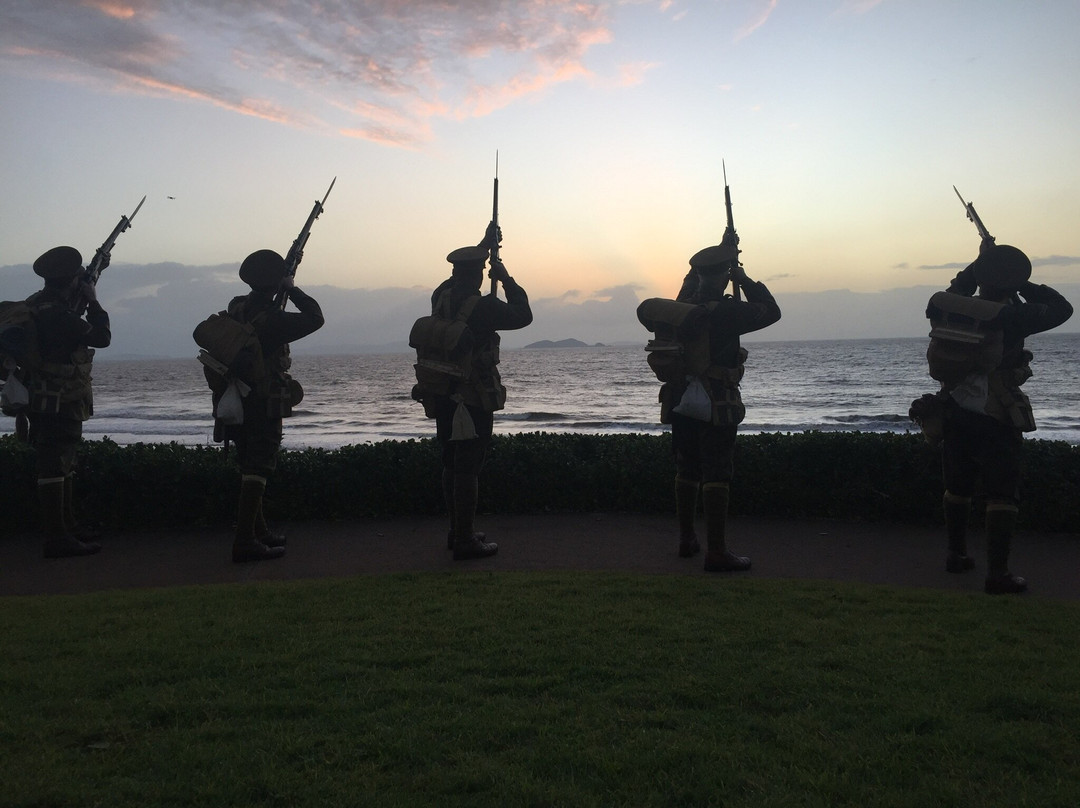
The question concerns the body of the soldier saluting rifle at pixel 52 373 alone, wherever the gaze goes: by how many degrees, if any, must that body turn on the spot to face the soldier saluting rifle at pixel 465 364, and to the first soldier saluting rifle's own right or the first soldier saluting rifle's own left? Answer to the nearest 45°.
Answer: approximately 45° to the first soldier saluting rifle's own right

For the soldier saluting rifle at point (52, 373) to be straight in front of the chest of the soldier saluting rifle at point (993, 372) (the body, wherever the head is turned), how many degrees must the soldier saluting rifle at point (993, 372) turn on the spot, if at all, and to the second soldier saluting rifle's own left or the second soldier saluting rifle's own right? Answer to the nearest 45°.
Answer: approximately 135° to the second soldier saluting rifle's own left

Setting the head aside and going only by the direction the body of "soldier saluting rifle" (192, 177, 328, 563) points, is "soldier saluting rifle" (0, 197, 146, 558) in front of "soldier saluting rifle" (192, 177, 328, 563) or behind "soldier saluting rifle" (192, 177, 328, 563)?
behind

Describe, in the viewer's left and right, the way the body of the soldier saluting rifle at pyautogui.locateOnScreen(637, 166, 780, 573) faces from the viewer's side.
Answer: facing away from the viewer and to the right of the viewer

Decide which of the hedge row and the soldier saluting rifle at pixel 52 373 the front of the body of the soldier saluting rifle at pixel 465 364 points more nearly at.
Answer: the hedge row

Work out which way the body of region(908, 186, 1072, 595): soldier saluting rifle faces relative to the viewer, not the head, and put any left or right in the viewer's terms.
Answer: facing away from the viewer and to the right of the viewer
